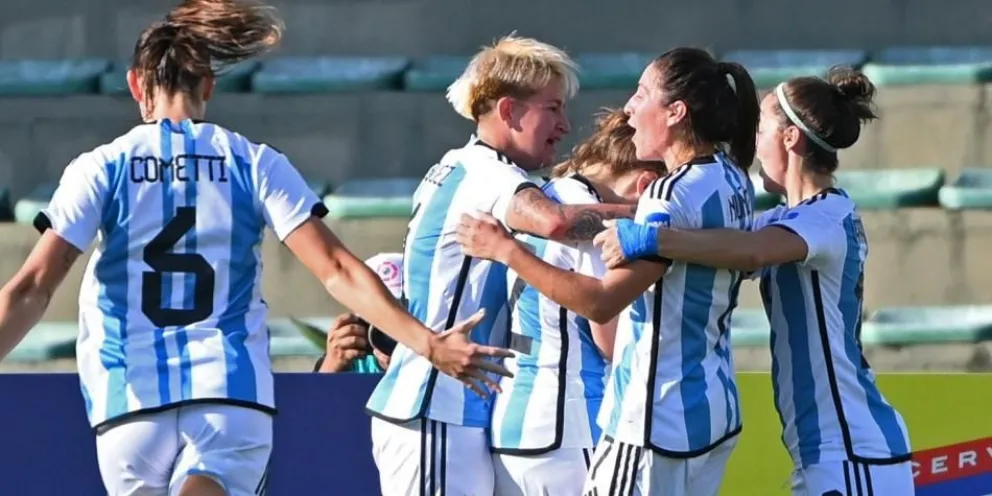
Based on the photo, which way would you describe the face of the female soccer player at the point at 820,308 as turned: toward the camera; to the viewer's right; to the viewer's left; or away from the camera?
to the viewer's left

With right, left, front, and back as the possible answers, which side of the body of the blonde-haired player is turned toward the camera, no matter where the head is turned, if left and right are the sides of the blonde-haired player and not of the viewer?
right

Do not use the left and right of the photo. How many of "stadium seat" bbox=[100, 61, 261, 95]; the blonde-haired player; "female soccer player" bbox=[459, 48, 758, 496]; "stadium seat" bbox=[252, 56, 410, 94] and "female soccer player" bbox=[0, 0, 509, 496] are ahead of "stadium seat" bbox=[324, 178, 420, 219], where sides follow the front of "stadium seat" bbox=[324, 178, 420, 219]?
3

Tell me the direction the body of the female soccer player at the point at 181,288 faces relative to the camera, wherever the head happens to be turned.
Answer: away from the camera

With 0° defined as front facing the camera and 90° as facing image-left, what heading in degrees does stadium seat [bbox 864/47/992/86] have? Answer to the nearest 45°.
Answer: approximately 0°

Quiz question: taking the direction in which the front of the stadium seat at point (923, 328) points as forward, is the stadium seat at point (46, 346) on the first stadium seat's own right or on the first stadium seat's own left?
on the first stadium seat's own right

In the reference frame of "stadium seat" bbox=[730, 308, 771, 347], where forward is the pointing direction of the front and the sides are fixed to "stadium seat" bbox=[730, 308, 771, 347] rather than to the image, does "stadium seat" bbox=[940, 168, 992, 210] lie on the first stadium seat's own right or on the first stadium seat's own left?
on the first stadium seat's own left

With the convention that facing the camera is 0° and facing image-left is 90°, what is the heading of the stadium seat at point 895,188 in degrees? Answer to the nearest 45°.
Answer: approximately 0°

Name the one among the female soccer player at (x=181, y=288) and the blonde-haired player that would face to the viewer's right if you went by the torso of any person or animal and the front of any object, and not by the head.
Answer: the blonde-haired player

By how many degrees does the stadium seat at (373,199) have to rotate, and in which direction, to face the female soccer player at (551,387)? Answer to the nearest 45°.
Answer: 0° — it already faces them

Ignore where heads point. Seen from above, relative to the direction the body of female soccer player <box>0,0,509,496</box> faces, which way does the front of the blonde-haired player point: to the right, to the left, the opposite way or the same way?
to the right

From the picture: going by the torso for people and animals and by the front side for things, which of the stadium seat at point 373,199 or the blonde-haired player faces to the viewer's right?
the blonde-haired player

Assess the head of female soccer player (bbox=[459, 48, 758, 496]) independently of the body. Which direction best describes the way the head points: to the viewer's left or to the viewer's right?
to the viewer's left
